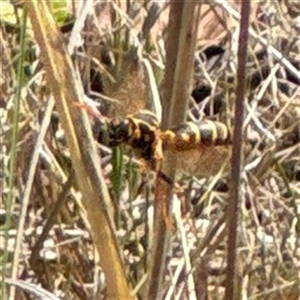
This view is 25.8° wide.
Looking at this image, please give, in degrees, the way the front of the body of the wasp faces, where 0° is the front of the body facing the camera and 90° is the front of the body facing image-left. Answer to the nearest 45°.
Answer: approximately 90°
